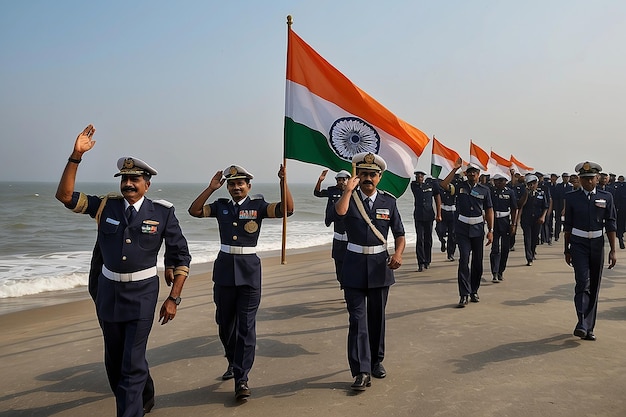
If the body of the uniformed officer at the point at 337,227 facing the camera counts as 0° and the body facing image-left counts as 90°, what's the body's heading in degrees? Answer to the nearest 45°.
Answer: approximately 0°

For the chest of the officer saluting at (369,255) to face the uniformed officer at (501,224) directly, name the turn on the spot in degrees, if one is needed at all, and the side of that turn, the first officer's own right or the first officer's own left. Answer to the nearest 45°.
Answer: approximately 135° to the first officer's own left

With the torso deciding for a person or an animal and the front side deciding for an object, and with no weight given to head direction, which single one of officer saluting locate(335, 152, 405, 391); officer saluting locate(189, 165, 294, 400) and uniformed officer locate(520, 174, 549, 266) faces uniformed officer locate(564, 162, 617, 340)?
uniformed officer locate(520, 174, 549, 266)

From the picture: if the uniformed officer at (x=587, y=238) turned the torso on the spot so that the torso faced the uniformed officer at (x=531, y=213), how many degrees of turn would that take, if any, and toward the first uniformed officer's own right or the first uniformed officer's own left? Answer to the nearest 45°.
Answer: approximately 180°

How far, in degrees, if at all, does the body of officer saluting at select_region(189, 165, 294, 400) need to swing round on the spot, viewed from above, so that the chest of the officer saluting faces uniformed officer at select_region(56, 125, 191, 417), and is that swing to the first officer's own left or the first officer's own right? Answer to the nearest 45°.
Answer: approximately 45° to the first officer's own right
